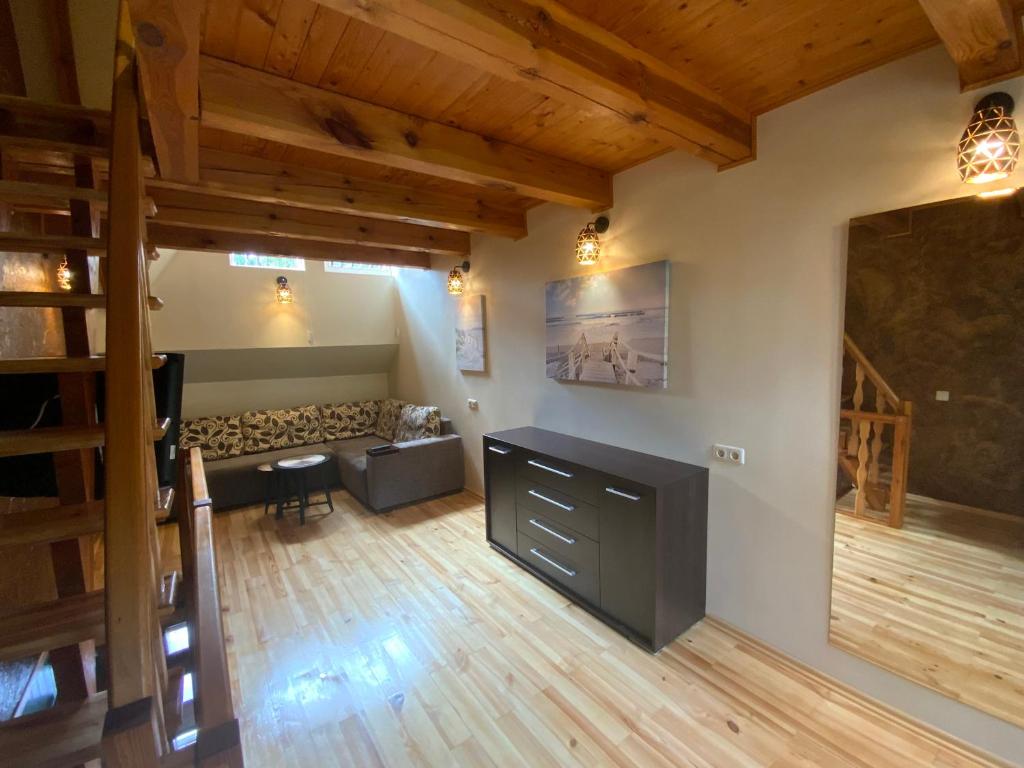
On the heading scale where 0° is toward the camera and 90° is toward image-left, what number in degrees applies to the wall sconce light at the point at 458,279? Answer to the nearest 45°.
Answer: approximately 45°

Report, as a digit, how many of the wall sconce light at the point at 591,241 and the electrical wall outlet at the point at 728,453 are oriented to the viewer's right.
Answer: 0

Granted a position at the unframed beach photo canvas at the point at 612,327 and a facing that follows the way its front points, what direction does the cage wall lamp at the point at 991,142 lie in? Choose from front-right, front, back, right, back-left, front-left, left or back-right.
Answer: left

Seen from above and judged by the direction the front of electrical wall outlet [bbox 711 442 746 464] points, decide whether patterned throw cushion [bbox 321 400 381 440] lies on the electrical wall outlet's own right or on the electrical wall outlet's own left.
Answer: on the electrical wall outlet's own right

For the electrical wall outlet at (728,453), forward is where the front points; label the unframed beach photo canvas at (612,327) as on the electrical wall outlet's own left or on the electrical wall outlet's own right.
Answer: on the electrical wall outlet's own right

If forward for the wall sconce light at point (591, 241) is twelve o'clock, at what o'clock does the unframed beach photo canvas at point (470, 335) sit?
The unframed beach photo canvas is roughly at 3 o'clock from the wall sconce light.

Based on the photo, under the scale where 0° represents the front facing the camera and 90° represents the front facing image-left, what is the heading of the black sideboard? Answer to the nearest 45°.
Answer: approximately 45°

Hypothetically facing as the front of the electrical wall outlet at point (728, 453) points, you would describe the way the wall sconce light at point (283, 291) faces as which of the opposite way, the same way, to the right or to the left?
to the left
